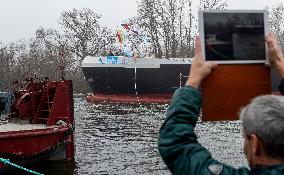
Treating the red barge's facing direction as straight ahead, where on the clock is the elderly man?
The elderly man is roughly at 3 o'clock from the red barge.

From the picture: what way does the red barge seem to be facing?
to the viewer's right
